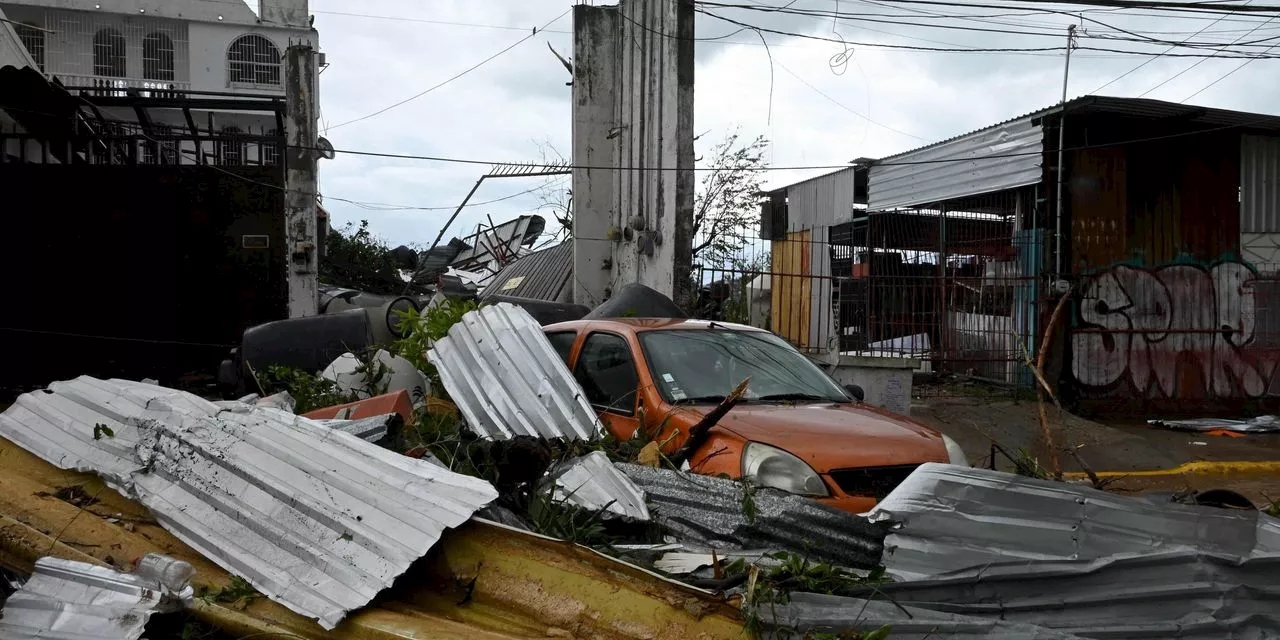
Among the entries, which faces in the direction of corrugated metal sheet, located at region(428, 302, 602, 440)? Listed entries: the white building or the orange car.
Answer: the white building

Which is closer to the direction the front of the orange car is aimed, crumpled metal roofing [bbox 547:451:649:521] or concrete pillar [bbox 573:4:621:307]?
the crumpled metal roofing

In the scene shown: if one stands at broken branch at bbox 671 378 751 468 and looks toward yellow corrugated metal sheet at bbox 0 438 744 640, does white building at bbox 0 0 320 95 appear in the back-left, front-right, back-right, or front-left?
back-right

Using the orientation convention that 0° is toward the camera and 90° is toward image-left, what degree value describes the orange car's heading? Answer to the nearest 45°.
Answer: approximately 315°

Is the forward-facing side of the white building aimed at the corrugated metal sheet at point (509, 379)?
yes

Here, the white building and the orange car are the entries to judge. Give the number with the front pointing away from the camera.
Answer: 0

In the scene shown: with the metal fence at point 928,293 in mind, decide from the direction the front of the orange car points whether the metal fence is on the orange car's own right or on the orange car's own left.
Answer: on the orange car's own left

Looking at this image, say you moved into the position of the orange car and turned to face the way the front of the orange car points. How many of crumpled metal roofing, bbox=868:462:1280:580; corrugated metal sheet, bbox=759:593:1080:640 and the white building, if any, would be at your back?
1

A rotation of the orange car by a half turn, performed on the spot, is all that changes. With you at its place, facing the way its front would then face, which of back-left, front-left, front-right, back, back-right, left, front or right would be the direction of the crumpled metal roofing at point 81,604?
left

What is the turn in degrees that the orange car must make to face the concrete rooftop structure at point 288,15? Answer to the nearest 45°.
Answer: approximately 180°

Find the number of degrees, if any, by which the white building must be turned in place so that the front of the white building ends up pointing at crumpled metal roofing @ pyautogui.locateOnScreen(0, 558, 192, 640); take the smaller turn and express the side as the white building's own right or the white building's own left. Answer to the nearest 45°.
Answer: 0° — it already faces it

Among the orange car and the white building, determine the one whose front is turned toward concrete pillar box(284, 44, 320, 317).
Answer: the white building

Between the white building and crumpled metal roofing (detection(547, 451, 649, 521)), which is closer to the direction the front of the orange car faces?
the crumpled metal roofing

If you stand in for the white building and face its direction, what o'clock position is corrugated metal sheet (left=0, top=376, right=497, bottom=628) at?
The corrugated metal sheet is roughly at 12 o'clock from the white building.

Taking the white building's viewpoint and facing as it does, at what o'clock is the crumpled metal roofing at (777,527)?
The crumpled metal roofing is roughly at 12 o'clock from the white building.

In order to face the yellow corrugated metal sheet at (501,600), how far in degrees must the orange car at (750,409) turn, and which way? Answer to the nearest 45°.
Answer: approximately 45° to its right
